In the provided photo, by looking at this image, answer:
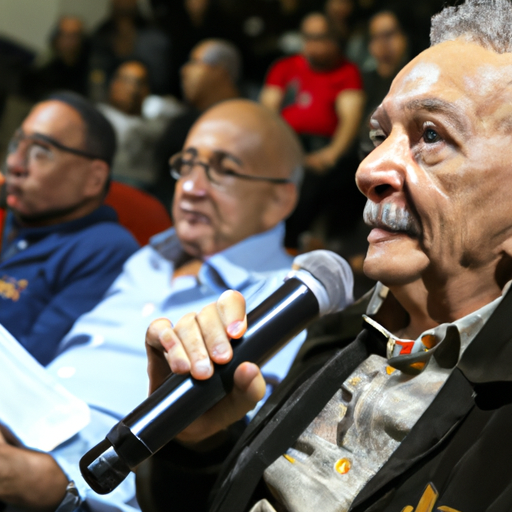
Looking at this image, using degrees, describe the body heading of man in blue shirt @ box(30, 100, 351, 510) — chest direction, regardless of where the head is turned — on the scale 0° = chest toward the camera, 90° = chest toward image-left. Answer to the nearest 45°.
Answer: approximately 45°

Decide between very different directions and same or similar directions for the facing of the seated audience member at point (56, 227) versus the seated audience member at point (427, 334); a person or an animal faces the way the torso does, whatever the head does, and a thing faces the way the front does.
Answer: same or similar directions

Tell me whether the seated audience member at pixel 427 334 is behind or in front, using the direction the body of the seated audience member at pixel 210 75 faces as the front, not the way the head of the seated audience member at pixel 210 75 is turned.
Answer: in front

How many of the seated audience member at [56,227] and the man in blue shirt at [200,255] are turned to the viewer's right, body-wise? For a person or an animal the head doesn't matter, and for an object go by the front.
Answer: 0

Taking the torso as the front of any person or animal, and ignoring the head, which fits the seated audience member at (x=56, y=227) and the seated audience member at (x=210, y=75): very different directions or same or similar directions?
same or similar directions

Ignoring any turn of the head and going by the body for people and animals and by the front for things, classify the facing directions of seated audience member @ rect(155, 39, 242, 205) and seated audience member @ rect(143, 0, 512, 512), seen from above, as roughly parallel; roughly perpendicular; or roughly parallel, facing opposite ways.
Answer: roughly parallel

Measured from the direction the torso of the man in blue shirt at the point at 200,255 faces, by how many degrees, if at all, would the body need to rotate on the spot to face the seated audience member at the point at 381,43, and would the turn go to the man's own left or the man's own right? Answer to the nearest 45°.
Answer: approximately 180°

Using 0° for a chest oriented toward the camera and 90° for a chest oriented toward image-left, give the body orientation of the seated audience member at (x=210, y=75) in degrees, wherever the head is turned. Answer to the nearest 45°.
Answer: approximately 45°

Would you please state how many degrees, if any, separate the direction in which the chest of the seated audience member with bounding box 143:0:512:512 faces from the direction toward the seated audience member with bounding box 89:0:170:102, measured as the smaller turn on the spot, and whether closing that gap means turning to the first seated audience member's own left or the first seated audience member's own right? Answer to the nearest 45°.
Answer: approximately 135° to the first seated audience member's own right

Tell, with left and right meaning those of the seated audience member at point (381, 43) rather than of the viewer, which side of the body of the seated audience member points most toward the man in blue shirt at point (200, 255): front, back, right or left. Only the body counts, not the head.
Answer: front

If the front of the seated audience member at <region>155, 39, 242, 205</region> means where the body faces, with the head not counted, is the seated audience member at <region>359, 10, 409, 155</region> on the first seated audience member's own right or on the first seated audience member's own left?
on the first seated audience member's own left

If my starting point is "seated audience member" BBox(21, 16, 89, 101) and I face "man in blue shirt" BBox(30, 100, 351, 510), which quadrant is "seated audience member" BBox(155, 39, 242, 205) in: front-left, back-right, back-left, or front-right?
front-left
